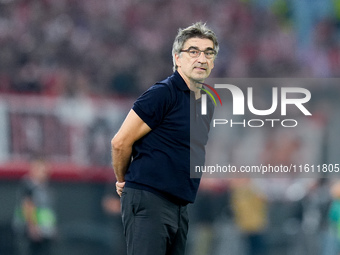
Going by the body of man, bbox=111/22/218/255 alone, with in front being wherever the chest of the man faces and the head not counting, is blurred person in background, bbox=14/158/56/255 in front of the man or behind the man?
behind

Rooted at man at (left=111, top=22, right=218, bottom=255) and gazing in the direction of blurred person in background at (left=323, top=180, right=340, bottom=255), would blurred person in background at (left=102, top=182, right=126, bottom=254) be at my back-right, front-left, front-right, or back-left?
front-left

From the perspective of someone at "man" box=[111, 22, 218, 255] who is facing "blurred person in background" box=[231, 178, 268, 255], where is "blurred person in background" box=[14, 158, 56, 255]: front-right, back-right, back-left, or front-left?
front-left

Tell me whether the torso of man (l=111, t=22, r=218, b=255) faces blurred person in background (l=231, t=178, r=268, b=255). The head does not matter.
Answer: no

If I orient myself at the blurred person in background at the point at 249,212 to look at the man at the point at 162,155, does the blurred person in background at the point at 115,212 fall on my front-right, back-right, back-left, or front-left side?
front-right

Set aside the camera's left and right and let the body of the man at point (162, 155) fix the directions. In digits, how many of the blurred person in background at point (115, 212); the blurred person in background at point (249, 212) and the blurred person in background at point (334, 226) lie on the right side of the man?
0

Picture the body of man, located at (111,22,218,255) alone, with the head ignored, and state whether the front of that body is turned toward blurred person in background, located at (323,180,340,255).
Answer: no

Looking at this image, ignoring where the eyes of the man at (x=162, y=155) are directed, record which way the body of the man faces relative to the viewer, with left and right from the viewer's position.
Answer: facing the viewer and to the right of the viewer

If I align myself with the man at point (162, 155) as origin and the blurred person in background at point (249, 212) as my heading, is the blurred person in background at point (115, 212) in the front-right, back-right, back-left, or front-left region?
front-left

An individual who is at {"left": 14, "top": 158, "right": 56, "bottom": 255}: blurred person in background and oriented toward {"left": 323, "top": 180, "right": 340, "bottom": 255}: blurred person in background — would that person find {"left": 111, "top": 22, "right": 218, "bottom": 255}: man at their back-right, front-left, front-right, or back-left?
front-right

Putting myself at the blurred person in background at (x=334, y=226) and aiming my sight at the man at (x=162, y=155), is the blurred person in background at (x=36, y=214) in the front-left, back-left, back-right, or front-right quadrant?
front-right

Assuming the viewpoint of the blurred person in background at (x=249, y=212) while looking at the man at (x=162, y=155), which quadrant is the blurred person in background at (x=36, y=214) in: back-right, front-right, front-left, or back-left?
front-right
